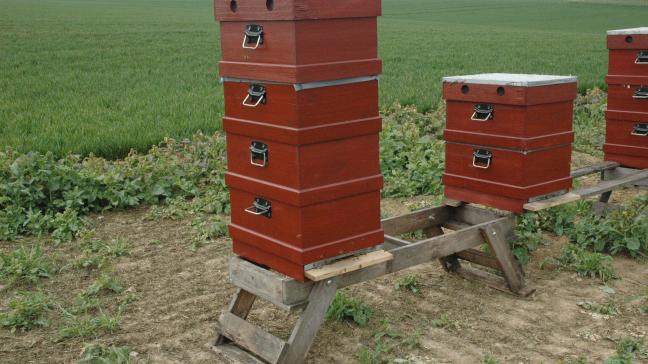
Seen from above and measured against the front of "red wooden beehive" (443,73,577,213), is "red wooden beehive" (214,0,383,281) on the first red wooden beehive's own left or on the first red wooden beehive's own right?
on the first red wooden beehive's own right

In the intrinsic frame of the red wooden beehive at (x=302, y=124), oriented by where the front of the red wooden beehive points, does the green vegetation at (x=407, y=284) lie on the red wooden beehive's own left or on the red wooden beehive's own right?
on the red wooden beehive's own left

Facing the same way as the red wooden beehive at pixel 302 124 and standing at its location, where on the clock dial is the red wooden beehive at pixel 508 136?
the red wooden beehive at pixel 508 136 is roughly at 9 o'clock from the red wooden beehive at pixel 302 124.

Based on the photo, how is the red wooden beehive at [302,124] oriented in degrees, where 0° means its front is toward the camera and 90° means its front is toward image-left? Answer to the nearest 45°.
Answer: approximately 315°
